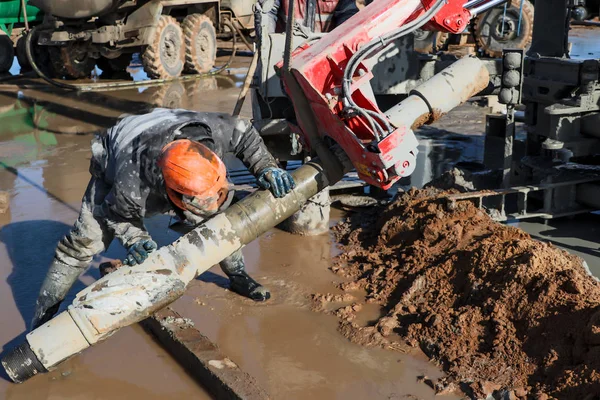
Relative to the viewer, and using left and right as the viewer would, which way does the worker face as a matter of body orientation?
facing the viewer and to the right of the viewer

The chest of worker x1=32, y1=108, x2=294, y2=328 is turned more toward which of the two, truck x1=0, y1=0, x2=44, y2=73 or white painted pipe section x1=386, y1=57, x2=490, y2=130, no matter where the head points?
the white painted pipe section

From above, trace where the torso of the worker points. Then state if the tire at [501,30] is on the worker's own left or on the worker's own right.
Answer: on the worker's own left

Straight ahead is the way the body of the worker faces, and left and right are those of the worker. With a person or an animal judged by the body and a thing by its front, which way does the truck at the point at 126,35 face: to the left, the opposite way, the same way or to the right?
to the left

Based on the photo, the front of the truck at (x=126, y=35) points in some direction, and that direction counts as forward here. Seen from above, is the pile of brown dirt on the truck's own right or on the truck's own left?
on the truck's own right

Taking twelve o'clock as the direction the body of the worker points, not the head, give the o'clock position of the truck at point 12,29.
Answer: The truck is roughly at 7 o'clock from the worker.

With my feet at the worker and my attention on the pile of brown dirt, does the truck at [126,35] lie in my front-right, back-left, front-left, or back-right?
back-left

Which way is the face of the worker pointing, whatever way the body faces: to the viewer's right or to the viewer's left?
to the viewer's right

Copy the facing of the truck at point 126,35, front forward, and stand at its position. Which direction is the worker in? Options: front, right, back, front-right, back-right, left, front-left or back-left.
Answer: back-right
